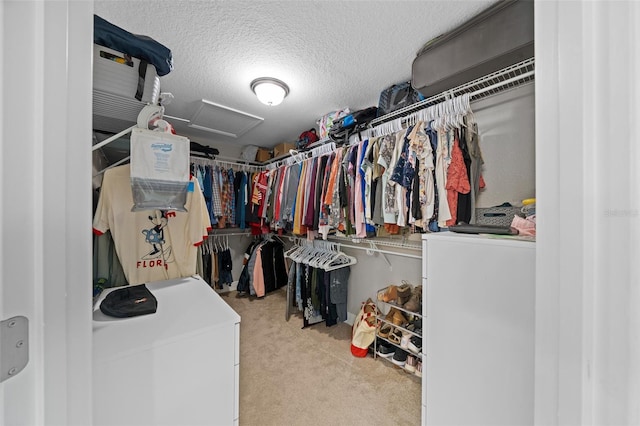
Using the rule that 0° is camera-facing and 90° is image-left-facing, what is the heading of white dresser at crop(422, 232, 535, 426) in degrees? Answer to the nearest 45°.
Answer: approximately 90°

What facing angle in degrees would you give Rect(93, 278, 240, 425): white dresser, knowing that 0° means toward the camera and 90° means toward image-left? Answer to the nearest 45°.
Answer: approximately 270°

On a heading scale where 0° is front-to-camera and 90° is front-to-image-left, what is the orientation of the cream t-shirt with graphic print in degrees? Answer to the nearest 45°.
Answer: approximately 0°

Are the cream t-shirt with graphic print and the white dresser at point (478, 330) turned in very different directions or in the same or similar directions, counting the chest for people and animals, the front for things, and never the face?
very different directions

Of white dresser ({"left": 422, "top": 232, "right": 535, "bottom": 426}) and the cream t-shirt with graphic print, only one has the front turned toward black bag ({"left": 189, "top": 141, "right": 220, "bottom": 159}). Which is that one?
the white dresser
